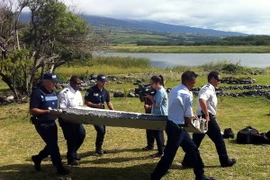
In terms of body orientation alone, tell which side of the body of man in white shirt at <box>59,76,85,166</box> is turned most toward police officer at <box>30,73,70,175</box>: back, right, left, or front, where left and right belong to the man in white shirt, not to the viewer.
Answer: right

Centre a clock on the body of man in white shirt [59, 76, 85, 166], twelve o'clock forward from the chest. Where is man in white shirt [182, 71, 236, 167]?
man in white shirt [182, 71, 236, 167] is roughly at 11 o'clock from man in white shirt [59, 76, 85, 166].

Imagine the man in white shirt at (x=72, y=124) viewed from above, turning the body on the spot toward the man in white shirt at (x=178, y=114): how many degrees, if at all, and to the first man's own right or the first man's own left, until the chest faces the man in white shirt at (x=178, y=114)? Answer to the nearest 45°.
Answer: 0° — they already face them
